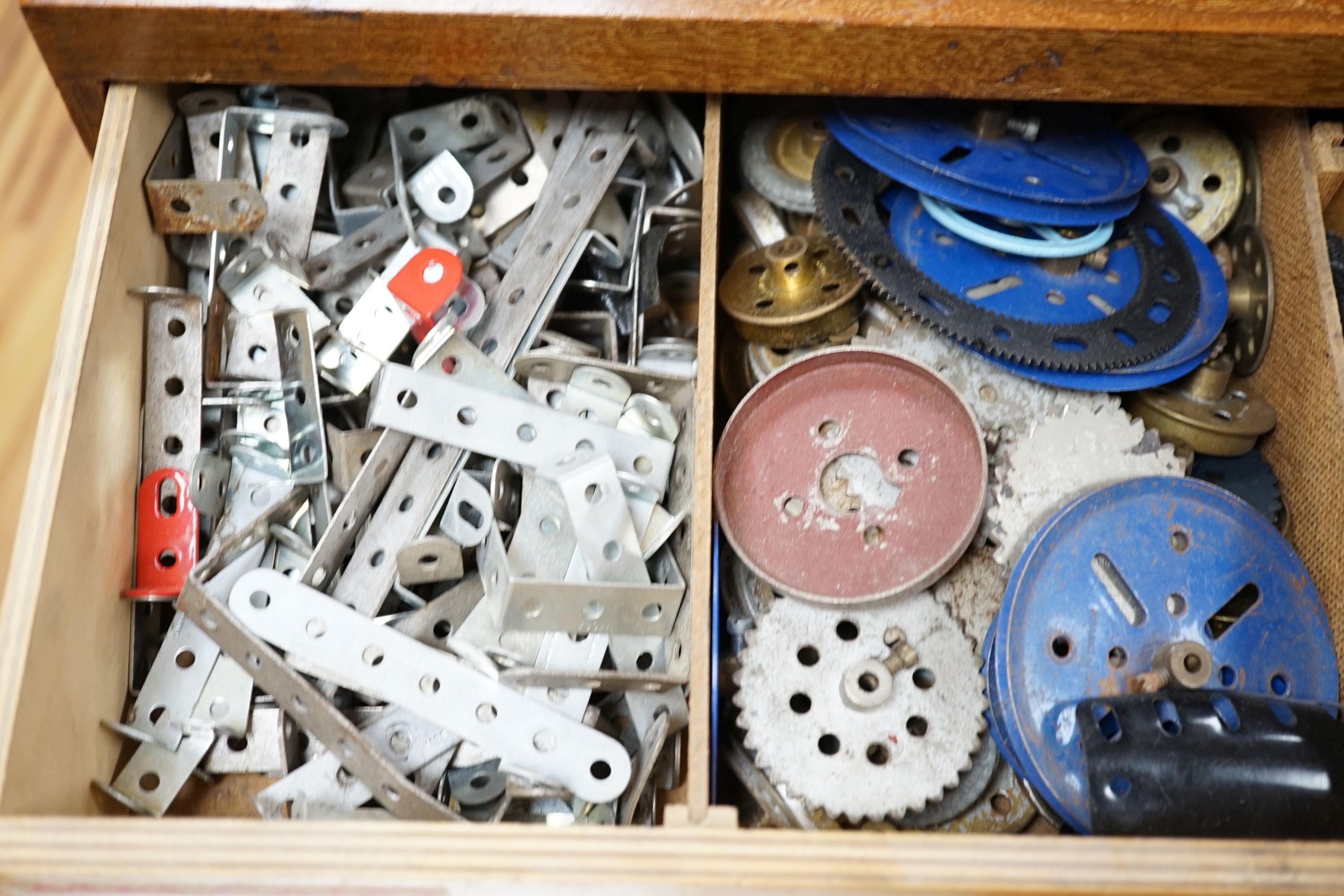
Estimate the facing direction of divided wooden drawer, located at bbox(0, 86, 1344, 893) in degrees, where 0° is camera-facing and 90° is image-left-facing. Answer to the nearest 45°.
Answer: approximately 0°
